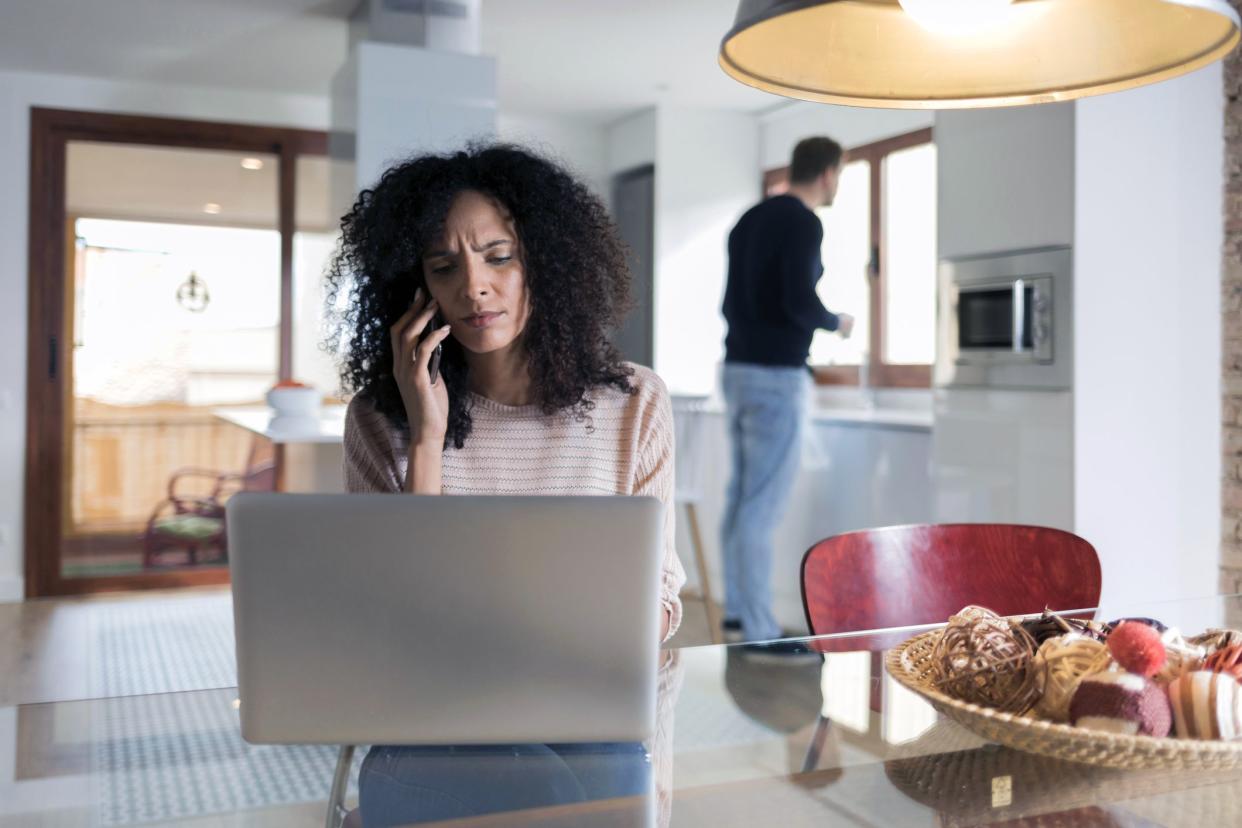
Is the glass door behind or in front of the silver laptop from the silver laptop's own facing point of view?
in front

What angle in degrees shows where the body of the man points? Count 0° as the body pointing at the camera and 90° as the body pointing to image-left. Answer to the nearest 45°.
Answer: approximately 225°

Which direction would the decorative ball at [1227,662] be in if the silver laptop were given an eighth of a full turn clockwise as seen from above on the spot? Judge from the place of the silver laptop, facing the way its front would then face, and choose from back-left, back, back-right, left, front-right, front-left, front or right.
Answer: front-right

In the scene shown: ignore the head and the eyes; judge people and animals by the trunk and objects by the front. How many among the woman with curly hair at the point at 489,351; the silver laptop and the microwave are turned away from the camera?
1

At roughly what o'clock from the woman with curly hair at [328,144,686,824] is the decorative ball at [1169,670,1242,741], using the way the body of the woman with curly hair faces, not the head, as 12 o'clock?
The decorative ball is roughly at 11 o'clock from the woman with curly hair.

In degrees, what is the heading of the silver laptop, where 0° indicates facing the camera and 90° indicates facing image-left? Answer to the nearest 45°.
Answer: approximately 180°

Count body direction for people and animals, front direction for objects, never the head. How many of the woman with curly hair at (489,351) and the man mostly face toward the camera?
1

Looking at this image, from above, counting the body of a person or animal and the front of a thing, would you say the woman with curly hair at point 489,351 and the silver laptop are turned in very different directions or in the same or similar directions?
very different directions

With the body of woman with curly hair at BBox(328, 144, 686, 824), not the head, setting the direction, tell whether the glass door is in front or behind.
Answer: behind

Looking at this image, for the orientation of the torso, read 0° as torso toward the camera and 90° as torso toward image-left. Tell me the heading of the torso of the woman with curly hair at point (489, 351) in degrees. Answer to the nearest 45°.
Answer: approximately 0°

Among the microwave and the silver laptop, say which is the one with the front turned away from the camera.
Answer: the silver laptop

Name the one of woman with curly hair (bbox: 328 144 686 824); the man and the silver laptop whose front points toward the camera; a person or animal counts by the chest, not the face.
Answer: the woman with curly hair

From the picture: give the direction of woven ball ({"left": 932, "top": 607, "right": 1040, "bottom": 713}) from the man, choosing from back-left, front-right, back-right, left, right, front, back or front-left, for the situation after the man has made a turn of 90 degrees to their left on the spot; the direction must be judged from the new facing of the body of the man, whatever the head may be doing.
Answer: back-left

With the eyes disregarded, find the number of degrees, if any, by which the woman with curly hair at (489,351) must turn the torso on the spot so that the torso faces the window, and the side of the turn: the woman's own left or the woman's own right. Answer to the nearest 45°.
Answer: approximately 135° to the woman's own left

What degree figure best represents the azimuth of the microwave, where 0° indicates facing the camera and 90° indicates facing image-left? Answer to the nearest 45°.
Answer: approximately 45°

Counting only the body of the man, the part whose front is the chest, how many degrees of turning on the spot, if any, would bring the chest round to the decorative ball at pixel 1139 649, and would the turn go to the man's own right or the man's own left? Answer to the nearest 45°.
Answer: approximately 135° to the man's own right

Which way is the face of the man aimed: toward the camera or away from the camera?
away from the camera
